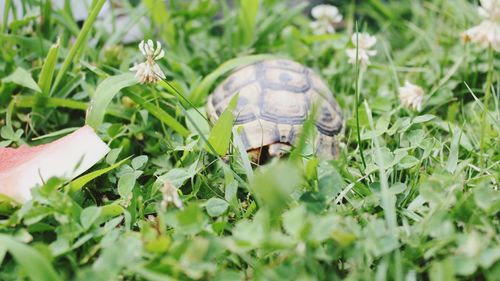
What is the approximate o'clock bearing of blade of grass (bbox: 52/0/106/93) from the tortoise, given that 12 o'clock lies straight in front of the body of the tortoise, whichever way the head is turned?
The blade of grass is roughly at 3 o'clock from the tortoise.

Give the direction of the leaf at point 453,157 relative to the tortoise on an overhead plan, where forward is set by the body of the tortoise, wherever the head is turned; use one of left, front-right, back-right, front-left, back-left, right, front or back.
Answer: front-left

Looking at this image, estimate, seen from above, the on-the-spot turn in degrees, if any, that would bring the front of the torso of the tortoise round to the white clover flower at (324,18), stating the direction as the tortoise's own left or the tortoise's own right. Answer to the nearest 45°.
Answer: approximately 180°

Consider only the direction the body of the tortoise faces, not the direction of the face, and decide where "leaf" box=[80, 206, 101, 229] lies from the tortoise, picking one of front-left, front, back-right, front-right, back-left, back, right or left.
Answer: front-right

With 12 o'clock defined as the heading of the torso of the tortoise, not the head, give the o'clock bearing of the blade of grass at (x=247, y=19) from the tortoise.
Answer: The blade of grass is roughly at 6 o'clock from the tortoise.

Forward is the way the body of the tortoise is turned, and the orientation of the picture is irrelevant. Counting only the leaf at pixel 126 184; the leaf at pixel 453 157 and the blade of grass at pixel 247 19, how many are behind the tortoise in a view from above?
1

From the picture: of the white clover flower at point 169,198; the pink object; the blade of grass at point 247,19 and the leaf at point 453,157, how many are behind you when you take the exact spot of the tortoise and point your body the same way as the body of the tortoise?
1

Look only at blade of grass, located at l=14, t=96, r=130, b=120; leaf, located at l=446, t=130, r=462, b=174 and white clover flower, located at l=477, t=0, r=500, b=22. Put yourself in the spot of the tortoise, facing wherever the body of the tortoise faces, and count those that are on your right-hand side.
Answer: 1

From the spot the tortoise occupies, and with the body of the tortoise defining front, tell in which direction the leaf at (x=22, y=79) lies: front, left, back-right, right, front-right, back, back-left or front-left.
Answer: right

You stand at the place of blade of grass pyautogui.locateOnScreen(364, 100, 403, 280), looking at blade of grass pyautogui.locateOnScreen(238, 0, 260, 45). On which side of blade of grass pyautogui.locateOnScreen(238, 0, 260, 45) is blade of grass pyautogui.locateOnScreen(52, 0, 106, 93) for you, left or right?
left

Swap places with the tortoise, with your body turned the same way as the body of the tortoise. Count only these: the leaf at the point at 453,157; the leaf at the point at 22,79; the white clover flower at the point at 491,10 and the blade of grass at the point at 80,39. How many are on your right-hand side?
2

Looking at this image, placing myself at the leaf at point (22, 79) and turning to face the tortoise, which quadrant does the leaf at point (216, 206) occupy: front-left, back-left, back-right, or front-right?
front-right

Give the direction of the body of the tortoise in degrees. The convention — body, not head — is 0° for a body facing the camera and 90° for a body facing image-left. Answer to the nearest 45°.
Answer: approximately 0°
